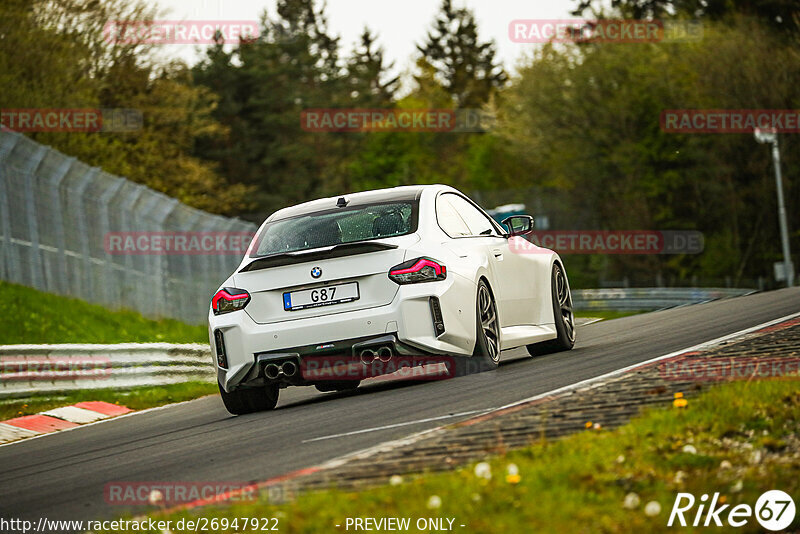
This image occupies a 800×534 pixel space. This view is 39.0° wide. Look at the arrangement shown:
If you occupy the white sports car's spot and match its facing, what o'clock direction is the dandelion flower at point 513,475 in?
The dandelion flower is roughly at 4 o'clock from the white sports car.

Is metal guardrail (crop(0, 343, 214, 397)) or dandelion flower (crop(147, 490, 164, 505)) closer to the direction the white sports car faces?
the metal guardrail

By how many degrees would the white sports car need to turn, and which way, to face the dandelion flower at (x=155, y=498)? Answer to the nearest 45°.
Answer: approximately 135° to its right

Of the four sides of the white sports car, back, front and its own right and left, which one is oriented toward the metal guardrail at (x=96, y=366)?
left

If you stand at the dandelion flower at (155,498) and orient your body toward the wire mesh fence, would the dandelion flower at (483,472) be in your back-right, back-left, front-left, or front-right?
back-right

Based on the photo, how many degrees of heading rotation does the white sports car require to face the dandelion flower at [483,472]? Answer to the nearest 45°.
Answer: approximately 135° to its right

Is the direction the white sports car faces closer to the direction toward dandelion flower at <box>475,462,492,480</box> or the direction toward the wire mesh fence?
the wire mesh fence

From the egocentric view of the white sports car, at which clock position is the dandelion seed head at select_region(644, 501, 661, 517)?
The dandelion seed head is roughly at 4 o'clock from the white sports car.

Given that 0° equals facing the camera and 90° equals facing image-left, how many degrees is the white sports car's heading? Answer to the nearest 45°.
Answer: approximately 225°
